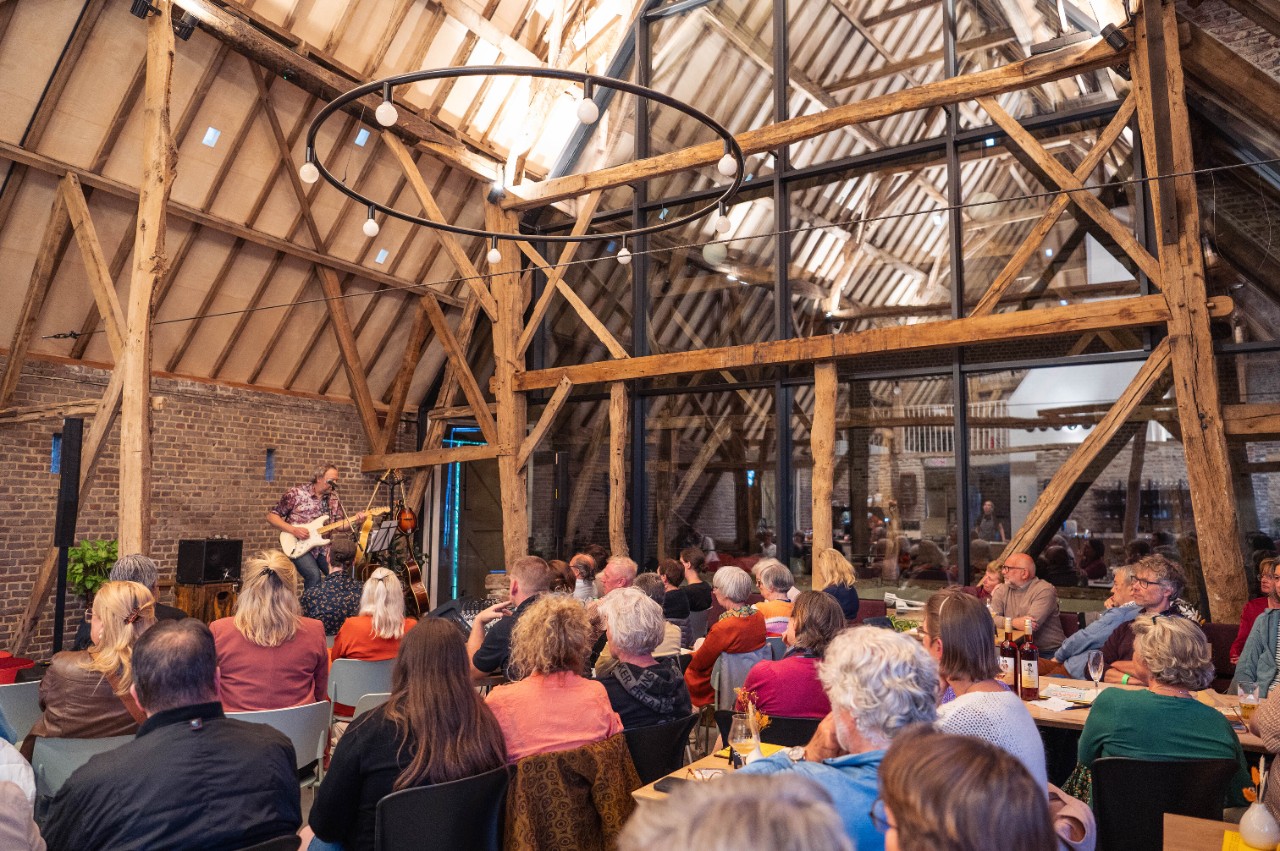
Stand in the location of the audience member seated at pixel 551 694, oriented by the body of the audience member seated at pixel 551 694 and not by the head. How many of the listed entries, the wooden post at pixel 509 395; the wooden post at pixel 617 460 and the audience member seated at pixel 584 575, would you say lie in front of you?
3

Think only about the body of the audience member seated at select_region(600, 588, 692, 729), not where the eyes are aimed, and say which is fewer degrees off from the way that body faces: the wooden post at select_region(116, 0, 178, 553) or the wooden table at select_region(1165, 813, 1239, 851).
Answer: the wooden post

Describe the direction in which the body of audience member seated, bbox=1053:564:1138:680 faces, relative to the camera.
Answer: to the viewer's left

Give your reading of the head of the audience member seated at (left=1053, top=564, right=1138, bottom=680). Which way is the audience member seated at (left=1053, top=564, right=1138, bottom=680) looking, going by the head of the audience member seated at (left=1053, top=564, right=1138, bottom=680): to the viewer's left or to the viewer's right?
to the viewer's left

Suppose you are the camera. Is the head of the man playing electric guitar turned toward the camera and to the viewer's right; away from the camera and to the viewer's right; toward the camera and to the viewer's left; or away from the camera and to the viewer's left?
toward the camera and to the viewer's right

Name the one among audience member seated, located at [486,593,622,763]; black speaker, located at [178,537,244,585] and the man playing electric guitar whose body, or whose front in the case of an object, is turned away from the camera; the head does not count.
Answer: the audience member seated

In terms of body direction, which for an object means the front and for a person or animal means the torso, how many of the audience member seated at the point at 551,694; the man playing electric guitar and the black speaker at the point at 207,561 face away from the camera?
1

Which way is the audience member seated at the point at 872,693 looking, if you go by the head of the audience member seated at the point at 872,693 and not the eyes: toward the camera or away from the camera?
away from the camera

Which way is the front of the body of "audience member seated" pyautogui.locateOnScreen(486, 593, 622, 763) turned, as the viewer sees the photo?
away from the camera

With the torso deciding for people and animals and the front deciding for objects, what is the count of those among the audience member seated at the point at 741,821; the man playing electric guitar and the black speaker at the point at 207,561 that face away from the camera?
1

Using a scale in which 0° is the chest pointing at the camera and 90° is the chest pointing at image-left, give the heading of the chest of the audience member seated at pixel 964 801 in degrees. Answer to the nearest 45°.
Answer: approximately 135°

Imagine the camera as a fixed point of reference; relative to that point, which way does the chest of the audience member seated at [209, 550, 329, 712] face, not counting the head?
away from the camera

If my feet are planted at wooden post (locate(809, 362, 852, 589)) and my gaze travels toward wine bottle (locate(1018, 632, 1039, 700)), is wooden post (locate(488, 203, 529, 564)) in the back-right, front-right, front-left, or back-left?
back-right

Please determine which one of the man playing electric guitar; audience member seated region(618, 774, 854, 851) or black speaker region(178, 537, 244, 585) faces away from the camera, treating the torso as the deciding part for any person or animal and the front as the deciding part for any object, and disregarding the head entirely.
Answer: the audience member seated
